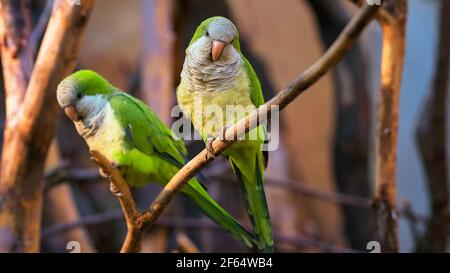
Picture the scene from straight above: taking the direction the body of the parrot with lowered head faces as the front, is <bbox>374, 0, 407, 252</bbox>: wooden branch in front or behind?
behind

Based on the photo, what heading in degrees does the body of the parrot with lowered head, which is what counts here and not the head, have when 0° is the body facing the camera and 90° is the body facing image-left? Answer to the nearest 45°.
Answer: approximately 45°

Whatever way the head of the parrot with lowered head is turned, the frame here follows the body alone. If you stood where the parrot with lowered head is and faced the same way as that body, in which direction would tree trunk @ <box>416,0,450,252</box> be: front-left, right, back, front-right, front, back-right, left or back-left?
back
